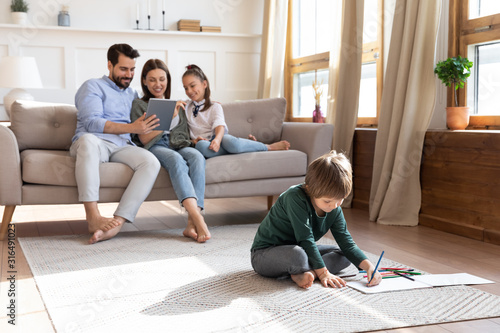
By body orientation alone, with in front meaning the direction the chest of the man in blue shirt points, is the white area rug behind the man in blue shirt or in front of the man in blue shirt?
in front

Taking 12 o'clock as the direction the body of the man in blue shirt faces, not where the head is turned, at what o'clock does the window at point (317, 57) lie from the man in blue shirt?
The window is roughly at 9 o'clock from the man in blue shirt.

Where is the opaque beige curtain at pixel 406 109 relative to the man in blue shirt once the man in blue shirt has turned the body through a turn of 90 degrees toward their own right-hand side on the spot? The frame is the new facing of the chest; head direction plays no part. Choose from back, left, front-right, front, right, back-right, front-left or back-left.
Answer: back-left

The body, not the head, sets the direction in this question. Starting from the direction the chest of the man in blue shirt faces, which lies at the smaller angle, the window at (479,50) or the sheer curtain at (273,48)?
the window

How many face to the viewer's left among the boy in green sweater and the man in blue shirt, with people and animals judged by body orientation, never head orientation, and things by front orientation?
0

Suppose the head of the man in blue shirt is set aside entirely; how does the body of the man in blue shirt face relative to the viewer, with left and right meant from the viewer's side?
facing the viewer and to the right of the viewer

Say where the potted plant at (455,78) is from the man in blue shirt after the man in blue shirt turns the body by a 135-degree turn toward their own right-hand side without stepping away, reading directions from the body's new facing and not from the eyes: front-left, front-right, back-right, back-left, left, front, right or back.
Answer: back

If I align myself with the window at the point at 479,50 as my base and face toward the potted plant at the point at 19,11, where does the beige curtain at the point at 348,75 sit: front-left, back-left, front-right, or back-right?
front-right

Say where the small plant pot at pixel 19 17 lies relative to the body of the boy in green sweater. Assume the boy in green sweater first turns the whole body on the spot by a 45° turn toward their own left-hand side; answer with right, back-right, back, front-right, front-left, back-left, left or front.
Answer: back-left

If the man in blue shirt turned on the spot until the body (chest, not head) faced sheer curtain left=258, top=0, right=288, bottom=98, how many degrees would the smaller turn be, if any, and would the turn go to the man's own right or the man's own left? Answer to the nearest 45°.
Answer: approximately 90° to the man's own left

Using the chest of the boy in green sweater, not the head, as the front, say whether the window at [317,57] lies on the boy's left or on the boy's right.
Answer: on the boy's left
